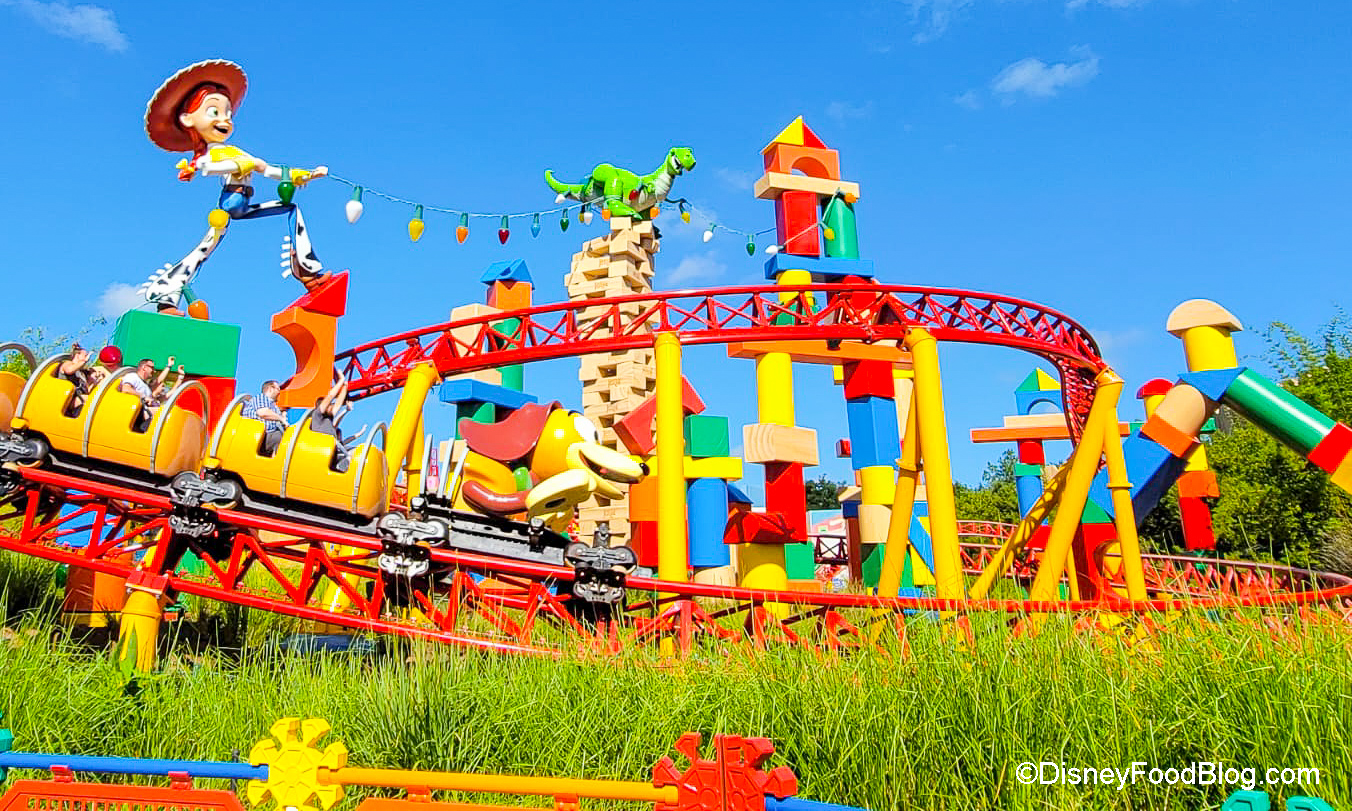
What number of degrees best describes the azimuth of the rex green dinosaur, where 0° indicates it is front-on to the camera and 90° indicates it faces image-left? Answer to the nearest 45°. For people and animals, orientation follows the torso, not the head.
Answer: approximately 270°

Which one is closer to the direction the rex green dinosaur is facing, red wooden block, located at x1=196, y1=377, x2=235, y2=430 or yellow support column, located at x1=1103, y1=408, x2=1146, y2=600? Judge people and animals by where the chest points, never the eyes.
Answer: the yellow support column

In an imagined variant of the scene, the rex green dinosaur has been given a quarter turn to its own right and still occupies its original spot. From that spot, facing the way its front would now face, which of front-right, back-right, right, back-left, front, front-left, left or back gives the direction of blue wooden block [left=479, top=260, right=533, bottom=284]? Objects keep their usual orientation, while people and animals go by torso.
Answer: front-right

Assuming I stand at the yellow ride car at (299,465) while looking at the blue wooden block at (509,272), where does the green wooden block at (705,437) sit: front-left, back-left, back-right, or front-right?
front-right
